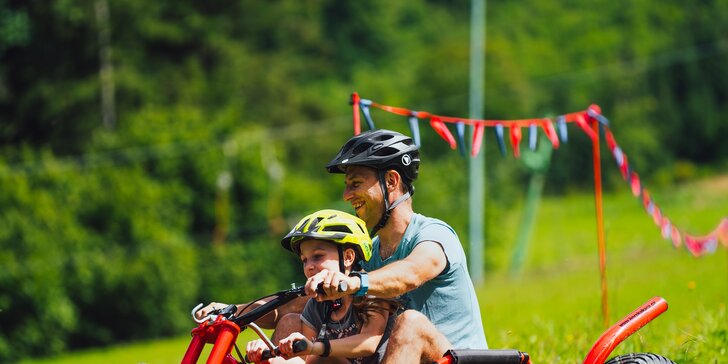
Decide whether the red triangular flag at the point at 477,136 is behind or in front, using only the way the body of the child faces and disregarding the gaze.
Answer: behind

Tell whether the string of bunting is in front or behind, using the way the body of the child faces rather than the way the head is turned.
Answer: behind

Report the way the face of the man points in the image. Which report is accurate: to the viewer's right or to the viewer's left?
to the viewer's left

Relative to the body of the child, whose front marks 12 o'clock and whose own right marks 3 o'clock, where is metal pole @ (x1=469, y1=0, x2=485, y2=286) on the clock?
The metal pole is roughly at 5 o'clock from the child.

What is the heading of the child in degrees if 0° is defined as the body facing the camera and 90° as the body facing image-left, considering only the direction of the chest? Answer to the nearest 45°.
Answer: approximately 45°

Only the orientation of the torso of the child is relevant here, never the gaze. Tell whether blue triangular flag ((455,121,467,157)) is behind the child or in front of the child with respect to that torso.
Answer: behind
